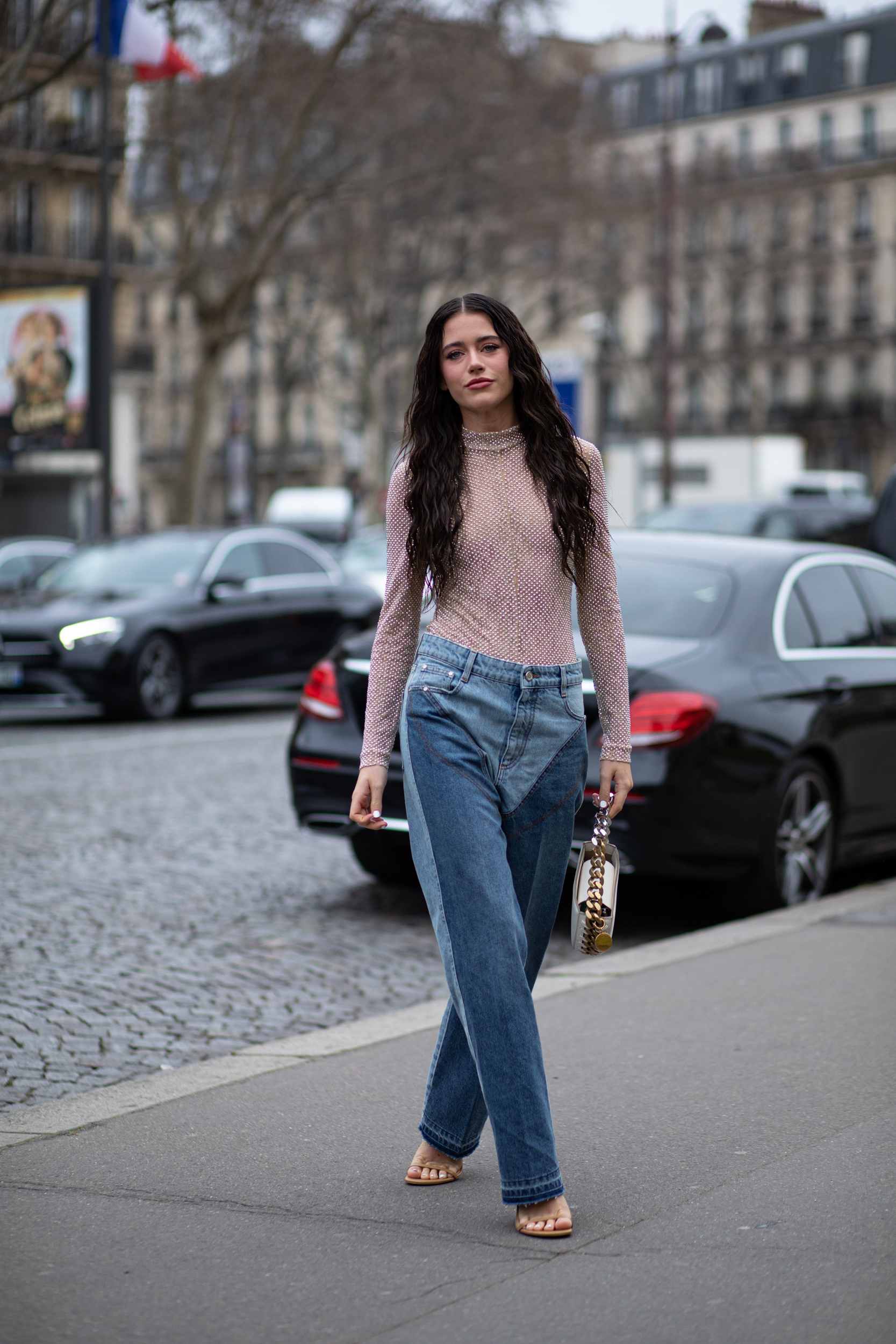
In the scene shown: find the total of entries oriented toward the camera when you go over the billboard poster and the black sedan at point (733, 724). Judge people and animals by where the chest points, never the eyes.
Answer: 1

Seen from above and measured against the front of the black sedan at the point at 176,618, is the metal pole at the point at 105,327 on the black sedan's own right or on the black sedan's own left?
on the black sedan's own right

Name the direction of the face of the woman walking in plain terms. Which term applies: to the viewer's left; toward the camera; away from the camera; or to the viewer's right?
toward the camera

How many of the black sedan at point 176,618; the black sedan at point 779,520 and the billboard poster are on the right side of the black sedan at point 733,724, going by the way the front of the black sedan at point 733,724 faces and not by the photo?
0

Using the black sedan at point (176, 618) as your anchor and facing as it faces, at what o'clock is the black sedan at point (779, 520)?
the black sedan at point (779, 520) is roughly at 6 o'clock from the black sedan at point (176, 618).

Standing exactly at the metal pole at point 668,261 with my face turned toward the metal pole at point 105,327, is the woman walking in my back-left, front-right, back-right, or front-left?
front-left

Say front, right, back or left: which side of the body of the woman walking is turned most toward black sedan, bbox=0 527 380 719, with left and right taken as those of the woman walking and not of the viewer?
back

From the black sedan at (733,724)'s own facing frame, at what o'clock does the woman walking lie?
The woman walking is roughly at 5 o'clock from the black sedan.

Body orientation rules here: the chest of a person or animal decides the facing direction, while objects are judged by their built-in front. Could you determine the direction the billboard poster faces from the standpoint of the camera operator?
facing the viewer

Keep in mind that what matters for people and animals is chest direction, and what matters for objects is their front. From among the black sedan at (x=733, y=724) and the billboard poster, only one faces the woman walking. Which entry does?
the billboard poster

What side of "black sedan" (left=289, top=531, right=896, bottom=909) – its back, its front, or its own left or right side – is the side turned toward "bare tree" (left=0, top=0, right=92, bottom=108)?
left

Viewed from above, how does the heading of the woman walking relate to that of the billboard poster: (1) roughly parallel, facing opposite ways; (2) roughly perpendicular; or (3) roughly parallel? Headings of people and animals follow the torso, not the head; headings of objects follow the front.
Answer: roughly parallel

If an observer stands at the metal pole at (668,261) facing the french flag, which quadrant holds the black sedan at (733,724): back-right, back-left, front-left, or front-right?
front-left

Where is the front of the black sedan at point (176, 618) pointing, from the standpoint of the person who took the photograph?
facing the viewer and to the left of the viewer

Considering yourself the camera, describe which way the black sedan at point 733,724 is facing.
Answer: facing away from the viewer and to the right of the viewer
